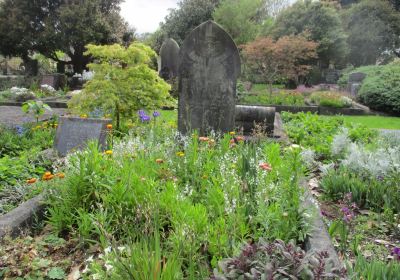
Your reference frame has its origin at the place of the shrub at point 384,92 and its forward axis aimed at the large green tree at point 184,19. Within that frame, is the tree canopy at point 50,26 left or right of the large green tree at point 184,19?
left

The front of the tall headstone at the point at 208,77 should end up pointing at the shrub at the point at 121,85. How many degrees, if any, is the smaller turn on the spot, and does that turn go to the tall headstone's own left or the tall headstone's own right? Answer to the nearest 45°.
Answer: approximately 135° to the tall headstone's own right

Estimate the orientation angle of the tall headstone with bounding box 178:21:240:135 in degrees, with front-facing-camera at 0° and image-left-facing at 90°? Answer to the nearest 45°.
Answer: approximately 0°

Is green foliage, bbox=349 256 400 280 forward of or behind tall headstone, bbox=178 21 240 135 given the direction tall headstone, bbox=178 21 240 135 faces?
forward

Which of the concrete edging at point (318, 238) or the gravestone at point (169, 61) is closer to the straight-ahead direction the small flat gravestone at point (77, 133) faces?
the concrete edging

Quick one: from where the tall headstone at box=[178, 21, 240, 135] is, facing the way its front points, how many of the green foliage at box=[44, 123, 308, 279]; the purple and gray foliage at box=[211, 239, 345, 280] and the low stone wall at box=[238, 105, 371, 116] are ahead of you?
2

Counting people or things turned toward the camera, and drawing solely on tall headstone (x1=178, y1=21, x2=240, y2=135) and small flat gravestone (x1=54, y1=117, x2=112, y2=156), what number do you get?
2

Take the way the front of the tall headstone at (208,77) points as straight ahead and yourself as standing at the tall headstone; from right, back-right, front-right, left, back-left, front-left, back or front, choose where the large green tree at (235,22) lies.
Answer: back

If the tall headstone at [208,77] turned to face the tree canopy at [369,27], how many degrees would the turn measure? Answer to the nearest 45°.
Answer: approximately 135° to its left

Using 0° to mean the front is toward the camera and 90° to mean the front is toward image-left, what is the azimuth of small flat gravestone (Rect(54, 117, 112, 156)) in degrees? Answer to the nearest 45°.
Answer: approximately 0°

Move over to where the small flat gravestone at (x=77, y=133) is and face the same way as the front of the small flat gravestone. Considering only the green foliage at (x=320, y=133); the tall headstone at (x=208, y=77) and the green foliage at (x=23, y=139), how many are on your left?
2

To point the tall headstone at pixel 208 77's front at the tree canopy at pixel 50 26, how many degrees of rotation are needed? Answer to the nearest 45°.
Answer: approximately 135° to its right

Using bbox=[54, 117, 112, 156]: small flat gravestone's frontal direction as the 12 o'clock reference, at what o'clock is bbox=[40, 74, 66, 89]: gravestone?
The gravestone is roughly at 6 o'clock from the small flat gravestone.
